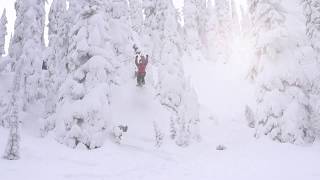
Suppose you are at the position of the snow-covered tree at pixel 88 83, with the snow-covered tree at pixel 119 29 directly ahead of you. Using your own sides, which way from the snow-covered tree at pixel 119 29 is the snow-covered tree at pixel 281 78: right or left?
right

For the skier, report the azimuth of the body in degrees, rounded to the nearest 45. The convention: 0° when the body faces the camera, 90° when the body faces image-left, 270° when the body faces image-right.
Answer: approximately 0°

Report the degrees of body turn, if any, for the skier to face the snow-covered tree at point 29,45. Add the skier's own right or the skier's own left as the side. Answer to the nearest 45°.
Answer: approximately 135° to the skier's own right

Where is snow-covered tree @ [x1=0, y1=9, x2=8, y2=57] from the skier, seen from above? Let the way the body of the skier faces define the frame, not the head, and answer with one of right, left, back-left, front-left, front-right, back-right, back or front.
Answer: back-right

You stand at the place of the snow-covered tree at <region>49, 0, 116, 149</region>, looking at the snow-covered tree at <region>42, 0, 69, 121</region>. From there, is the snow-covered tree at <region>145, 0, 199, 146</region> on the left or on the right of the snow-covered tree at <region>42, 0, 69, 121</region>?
right

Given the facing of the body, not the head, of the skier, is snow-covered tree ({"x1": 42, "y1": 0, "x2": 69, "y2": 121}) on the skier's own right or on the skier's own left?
on the skier's own right

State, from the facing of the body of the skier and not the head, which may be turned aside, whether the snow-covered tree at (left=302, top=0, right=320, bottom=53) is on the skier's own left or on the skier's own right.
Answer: on the skier's own left

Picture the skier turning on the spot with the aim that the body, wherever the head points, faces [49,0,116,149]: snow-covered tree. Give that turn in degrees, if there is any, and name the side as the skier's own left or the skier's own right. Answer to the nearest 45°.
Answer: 0° — they already face it
